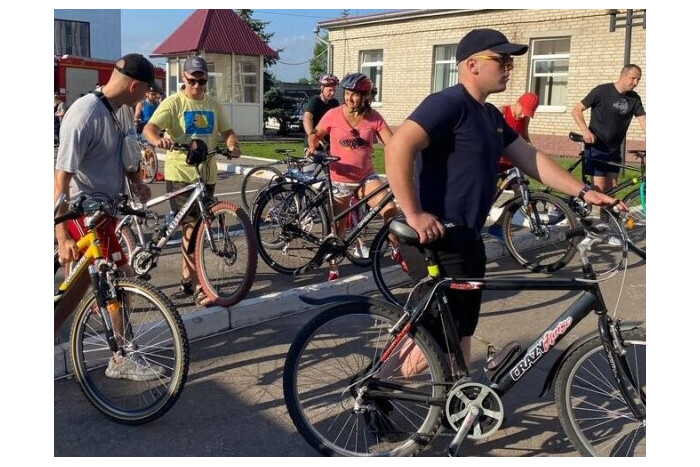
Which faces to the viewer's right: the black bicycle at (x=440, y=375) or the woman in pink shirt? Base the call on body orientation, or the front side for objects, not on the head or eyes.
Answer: the black bicycle

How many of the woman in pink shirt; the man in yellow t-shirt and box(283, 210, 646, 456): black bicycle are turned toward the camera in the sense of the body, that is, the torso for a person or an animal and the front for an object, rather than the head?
2

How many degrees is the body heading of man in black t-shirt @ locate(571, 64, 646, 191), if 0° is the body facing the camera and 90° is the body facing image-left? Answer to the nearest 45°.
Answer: approximately 315°

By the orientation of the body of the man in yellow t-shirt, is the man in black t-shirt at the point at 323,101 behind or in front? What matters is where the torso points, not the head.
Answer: behind

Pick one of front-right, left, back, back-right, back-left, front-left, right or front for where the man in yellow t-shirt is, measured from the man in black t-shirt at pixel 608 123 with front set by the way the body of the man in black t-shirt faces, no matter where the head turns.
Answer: right

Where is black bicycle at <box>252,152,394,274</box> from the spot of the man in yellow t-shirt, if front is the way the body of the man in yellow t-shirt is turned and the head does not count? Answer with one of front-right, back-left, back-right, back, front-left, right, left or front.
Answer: back-left

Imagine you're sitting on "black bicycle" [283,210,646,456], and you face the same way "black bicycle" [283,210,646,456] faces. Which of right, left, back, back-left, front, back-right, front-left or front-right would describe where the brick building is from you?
left

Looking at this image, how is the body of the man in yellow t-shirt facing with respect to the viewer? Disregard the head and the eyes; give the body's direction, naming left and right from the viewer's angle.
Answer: facing the viewer

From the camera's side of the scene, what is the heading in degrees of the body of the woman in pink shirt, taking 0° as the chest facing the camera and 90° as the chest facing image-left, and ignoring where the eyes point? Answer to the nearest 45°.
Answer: approximately 0°

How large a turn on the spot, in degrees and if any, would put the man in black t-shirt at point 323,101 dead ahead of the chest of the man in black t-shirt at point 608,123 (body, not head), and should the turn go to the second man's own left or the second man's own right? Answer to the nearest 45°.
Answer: approximately 135° to the second man's own right

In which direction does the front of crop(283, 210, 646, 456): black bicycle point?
to the viewer's right

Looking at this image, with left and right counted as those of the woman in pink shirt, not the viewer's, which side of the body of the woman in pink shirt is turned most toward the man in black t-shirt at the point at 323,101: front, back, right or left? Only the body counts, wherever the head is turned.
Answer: back

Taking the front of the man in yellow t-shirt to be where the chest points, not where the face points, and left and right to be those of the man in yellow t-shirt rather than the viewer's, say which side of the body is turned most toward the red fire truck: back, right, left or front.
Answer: back

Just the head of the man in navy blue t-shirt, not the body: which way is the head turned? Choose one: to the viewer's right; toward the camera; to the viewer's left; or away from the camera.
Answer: to the viewer's right

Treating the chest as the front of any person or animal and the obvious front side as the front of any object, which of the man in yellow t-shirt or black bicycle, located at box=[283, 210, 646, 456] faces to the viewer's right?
the black bicycle
